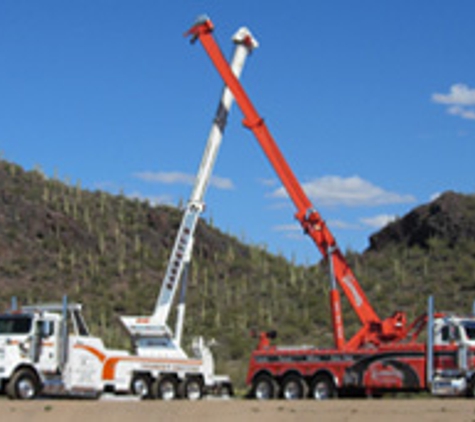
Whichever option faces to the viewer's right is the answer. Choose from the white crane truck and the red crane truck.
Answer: the red crane truck

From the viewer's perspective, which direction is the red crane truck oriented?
to the viewer's right

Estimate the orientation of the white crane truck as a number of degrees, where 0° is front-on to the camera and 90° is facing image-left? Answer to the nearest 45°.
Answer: approximately 45°

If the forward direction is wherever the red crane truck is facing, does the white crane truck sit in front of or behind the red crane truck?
behind

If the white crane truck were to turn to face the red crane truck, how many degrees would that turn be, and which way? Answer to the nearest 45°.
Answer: approximately 135° to its left

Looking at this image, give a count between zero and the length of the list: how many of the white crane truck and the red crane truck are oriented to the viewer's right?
1
